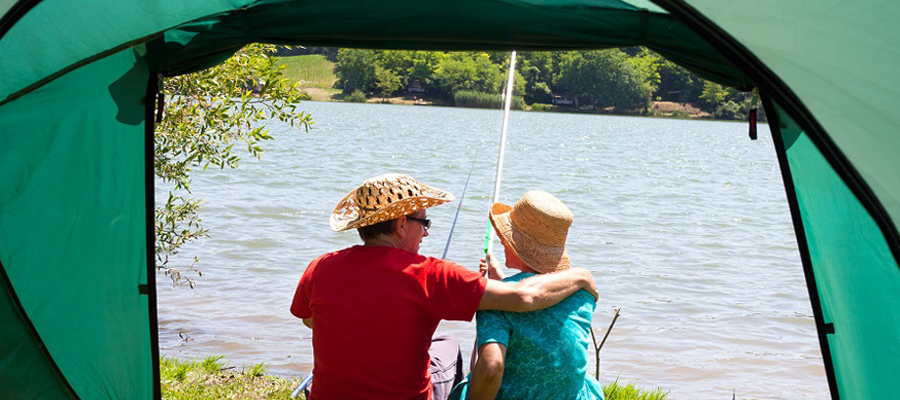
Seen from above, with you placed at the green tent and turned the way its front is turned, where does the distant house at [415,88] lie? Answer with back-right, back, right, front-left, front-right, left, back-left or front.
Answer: front

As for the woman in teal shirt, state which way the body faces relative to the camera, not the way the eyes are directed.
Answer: away from the camera

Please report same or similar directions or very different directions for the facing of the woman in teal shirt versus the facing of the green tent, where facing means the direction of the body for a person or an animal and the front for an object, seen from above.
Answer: same or similar directions

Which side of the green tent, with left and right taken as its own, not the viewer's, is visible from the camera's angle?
back

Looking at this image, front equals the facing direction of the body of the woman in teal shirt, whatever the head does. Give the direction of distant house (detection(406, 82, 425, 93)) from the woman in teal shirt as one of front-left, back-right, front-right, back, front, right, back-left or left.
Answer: front
